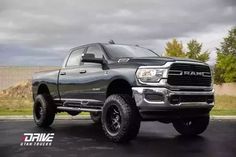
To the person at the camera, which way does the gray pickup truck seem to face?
facing the viewer and to the right of the viewer
